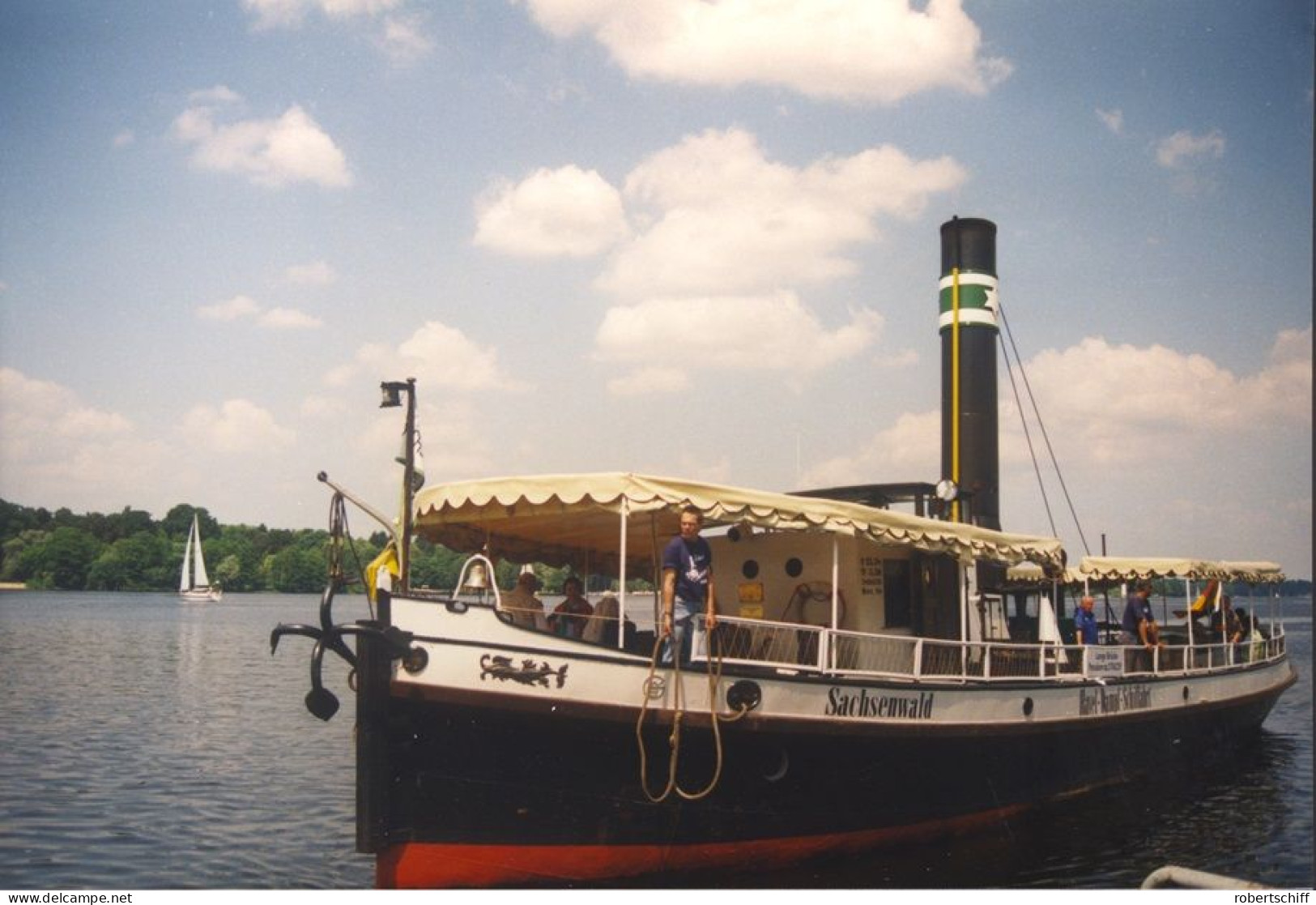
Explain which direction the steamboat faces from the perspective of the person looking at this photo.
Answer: facing the viewer and to the left of the viewer

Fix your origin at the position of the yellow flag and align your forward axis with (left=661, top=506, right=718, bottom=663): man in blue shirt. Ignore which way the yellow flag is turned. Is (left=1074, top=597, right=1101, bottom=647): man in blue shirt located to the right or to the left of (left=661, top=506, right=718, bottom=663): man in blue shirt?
left

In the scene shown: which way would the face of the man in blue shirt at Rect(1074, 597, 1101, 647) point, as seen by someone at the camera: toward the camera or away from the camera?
toward the camera

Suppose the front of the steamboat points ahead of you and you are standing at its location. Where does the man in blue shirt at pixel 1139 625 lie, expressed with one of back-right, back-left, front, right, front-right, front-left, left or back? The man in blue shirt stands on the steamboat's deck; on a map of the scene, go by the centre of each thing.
back

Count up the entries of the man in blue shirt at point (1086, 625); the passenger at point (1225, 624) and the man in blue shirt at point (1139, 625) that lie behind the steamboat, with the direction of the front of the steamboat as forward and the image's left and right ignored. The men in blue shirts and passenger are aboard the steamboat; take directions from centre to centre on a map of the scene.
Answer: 3
